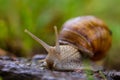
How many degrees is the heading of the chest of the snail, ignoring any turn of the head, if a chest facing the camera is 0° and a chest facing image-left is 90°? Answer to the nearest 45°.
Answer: approximately 45°
